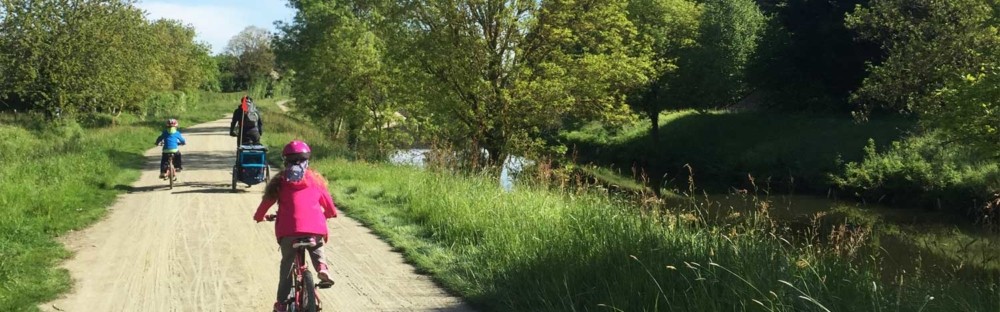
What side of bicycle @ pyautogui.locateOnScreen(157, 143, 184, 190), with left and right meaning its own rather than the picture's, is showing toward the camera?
back

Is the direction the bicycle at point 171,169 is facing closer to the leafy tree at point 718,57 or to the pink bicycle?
the leafy tree

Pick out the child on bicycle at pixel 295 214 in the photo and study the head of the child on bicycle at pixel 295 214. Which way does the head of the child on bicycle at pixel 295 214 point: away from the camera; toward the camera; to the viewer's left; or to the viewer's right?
away from the camera

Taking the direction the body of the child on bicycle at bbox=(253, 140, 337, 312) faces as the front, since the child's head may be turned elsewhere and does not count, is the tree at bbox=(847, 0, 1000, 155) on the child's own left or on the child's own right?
on the child's own right

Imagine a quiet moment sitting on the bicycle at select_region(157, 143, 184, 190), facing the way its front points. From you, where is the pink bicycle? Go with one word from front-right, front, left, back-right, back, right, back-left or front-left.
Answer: back

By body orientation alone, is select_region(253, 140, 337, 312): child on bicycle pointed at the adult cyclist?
yes

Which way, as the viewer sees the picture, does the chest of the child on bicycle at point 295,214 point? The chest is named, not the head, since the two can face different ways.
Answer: away from the camera

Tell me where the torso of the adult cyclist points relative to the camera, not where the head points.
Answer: away from the camera

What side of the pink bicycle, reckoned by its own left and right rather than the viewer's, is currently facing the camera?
back

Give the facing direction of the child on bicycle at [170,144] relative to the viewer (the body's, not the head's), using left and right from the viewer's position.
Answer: facing away from the viewer

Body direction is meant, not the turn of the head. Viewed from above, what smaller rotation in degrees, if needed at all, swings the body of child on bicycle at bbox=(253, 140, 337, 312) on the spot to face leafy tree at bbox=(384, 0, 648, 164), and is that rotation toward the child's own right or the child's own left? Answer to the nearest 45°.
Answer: approximately 45° to the child's own right
